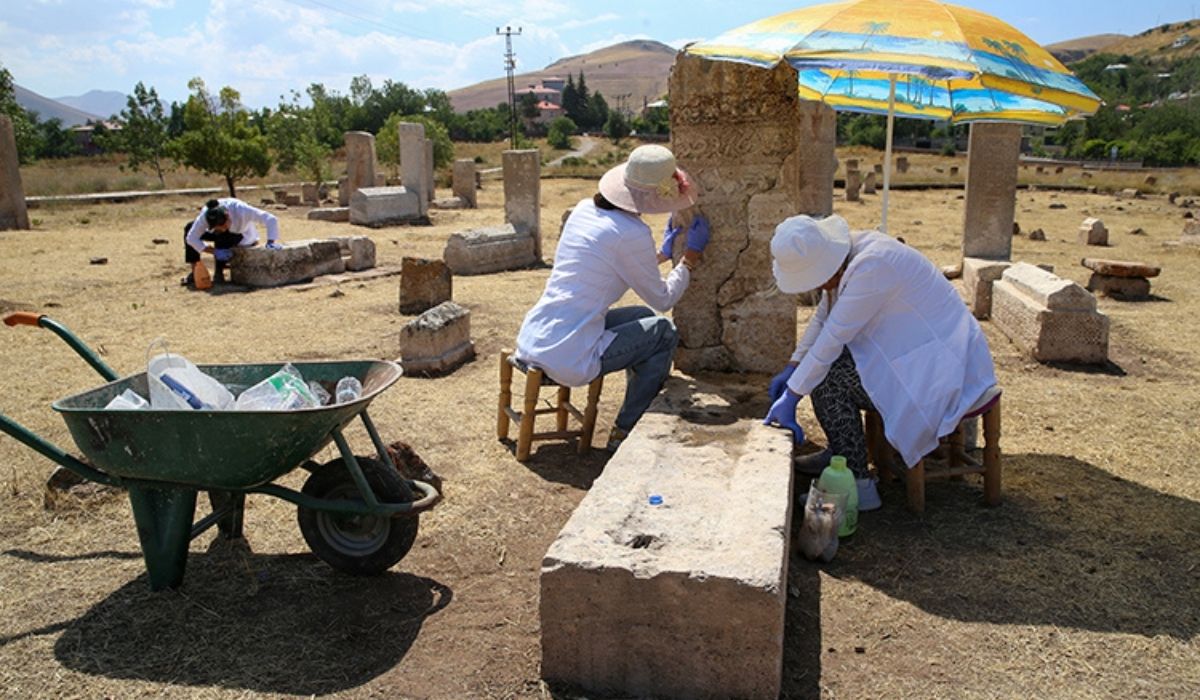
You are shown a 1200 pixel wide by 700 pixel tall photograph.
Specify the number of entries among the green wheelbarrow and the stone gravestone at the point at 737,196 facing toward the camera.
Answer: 1

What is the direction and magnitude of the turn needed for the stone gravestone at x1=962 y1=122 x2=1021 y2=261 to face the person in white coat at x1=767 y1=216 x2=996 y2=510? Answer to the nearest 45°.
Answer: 0° — it already faces them

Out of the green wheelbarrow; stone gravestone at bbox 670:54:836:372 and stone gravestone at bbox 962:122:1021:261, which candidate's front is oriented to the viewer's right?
the green wheelbarrow

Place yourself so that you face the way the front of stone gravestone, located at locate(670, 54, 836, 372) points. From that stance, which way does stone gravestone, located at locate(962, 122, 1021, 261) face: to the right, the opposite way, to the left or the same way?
the same way

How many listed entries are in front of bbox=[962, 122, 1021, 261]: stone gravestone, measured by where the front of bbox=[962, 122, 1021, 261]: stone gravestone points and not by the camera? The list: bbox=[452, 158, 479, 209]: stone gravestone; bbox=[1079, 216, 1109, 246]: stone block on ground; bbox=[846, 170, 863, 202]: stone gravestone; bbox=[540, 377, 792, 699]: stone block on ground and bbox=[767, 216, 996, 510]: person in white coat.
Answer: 2

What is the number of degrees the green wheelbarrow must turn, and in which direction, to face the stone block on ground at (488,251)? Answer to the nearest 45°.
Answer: approximately 45° to its left

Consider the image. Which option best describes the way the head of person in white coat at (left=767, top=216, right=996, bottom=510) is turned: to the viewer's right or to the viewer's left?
to the viewer's left

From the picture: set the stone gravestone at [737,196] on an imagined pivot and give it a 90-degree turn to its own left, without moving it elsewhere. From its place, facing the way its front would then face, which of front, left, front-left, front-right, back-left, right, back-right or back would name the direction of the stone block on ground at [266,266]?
back-left

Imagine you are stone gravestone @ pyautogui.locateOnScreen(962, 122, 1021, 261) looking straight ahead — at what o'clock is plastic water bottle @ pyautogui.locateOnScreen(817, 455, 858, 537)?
The plastic water bottle is roughly at 12 o'clock from the stone gravestone.

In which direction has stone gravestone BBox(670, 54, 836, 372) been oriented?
toward the camera

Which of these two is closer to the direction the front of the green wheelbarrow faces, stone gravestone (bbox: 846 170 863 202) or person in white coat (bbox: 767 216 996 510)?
the person in white coat

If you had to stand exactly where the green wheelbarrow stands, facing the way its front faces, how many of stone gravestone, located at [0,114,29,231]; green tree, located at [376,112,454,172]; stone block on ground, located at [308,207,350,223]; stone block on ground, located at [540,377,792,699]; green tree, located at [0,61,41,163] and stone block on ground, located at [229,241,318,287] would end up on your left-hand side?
5

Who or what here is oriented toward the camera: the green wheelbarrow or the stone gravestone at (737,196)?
the stone gravestone

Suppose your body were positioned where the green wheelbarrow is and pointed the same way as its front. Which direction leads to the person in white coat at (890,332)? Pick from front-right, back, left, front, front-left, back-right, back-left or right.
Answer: front

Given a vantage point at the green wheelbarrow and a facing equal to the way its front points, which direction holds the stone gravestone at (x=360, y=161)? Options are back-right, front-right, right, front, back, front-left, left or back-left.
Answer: left

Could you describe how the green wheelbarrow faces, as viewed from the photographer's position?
facing to the right of the viewer

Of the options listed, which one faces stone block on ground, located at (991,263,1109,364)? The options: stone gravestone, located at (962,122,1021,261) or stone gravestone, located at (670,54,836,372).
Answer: stone gravestone, located at (962,122,1021,261)

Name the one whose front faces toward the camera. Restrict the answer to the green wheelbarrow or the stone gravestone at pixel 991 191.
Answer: the stone gravestone

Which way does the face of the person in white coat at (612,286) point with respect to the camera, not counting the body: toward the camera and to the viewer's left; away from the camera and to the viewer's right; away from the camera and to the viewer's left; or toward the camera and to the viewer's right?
away from the camera and to the viewer's right

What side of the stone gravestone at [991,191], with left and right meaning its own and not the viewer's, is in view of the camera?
front

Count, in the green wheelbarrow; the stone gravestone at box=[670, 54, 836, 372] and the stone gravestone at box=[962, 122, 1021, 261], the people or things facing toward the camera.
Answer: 2

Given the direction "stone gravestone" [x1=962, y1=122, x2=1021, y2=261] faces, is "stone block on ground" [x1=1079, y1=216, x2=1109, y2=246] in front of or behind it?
behind
